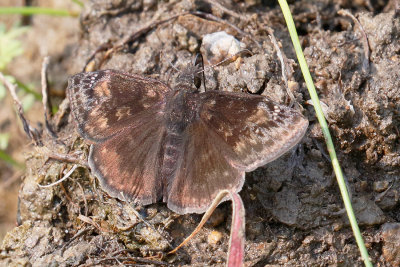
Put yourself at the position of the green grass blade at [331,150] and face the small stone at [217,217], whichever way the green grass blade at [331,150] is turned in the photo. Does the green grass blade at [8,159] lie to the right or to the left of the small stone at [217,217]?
right

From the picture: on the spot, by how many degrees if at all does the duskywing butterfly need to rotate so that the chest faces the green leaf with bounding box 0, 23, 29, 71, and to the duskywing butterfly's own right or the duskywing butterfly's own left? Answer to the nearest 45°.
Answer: approximately 45° to the duskywing butterfly's own left

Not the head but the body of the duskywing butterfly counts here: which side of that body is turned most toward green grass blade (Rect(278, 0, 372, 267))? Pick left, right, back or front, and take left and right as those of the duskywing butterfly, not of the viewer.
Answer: right

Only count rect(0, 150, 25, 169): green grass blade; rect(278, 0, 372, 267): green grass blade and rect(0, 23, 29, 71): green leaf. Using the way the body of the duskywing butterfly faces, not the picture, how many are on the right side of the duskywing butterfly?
1

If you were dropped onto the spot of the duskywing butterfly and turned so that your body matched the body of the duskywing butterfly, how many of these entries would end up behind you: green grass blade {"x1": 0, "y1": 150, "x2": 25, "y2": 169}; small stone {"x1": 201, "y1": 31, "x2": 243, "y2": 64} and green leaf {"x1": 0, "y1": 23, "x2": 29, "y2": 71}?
0

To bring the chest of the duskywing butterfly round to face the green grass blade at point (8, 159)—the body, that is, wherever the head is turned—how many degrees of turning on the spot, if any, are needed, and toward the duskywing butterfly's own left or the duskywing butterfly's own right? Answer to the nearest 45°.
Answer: approximately 45° to the duskywing butterfly's own left

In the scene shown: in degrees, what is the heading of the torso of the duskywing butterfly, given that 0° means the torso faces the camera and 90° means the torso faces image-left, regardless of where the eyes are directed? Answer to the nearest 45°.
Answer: approximately 180°

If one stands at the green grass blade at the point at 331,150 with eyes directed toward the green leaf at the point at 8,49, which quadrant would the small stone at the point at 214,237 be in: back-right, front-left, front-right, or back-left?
front-left
